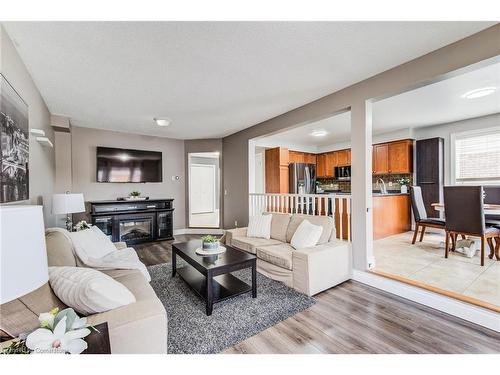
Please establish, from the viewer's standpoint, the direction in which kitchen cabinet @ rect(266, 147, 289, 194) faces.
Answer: facing the viewer and to the right of the viewer

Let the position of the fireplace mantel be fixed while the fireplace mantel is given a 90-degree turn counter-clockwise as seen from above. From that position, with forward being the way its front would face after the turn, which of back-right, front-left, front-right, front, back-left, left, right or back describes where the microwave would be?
front

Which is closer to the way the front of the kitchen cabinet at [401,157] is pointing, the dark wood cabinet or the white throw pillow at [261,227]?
the white throw pillow

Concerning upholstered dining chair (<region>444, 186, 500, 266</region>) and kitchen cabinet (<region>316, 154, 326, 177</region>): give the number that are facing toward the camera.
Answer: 1

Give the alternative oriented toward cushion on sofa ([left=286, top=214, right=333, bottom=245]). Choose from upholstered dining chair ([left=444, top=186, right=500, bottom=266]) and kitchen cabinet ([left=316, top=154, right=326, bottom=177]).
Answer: the kitchen cabinet

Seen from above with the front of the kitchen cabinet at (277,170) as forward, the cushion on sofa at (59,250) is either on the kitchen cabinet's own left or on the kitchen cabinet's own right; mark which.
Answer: on the kitchen cabinet's own right

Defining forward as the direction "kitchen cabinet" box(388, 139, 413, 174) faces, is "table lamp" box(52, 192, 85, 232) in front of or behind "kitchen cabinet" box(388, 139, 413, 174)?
in front

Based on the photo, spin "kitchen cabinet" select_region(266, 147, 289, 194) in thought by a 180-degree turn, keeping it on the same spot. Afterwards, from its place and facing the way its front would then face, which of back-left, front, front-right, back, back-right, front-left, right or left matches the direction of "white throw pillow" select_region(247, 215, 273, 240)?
back-left

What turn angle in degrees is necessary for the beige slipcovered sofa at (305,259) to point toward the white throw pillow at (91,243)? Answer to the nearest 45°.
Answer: approximately 45° to its right

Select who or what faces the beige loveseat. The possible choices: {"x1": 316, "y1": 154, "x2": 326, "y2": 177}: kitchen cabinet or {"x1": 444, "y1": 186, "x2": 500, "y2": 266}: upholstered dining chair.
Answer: the kitchen cabinet

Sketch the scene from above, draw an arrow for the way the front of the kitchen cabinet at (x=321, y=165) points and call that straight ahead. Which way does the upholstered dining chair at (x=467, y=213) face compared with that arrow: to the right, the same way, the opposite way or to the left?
the opposite way

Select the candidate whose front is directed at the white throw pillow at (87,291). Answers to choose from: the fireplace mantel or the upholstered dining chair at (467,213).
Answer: the fireplace mantel

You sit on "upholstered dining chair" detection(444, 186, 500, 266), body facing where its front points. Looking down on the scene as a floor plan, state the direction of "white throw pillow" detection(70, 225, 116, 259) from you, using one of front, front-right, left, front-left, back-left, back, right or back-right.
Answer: back

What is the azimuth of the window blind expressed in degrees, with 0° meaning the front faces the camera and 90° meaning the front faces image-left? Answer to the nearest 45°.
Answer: approximately 45°

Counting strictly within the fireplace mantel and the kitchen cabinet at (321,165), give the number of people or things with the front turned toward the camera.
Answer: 2
